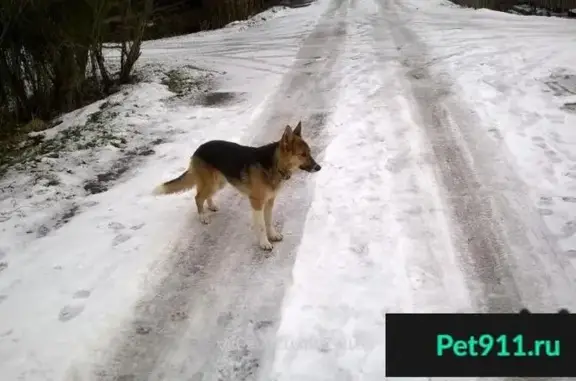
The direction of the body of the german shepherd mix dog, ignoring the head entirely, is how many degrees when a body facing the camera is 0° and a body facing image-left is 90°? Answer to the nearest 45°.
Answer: approximately 315°
